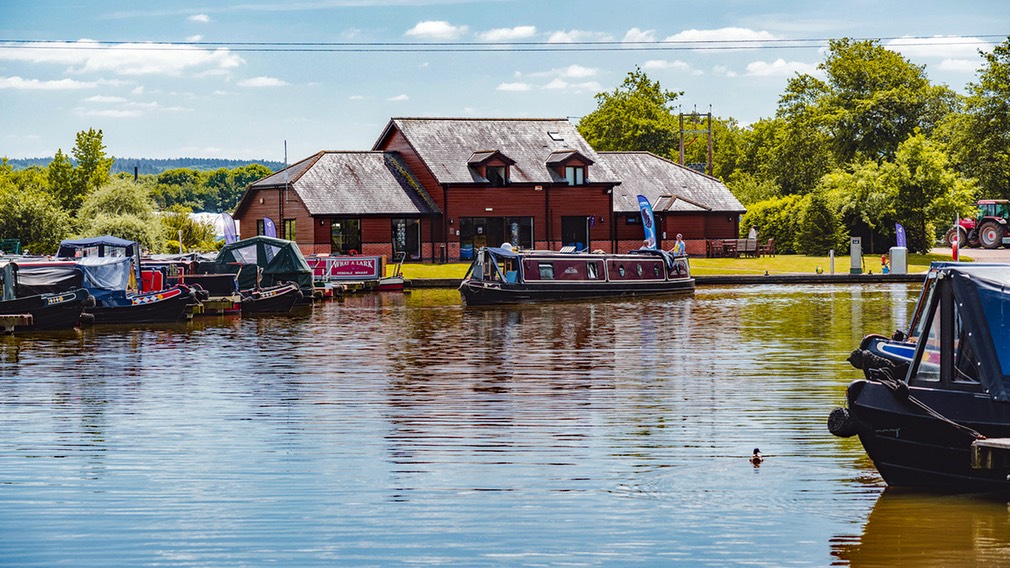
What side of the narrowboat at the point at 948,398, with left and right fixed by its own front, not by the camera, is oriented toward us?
left

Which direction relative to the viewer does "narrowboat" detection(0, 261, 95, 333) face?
to the viewer's right

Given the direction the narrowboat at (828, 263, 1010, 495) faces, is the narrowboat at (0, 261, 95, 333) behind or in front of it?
in front

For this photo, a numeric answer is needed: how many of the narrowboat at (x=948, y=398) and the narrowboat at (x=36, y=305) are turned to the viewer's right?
1

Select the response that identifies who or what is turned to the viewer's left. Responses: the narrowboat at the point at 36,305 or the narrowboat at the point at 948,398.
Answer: the narrowboat at the point at 948,398
